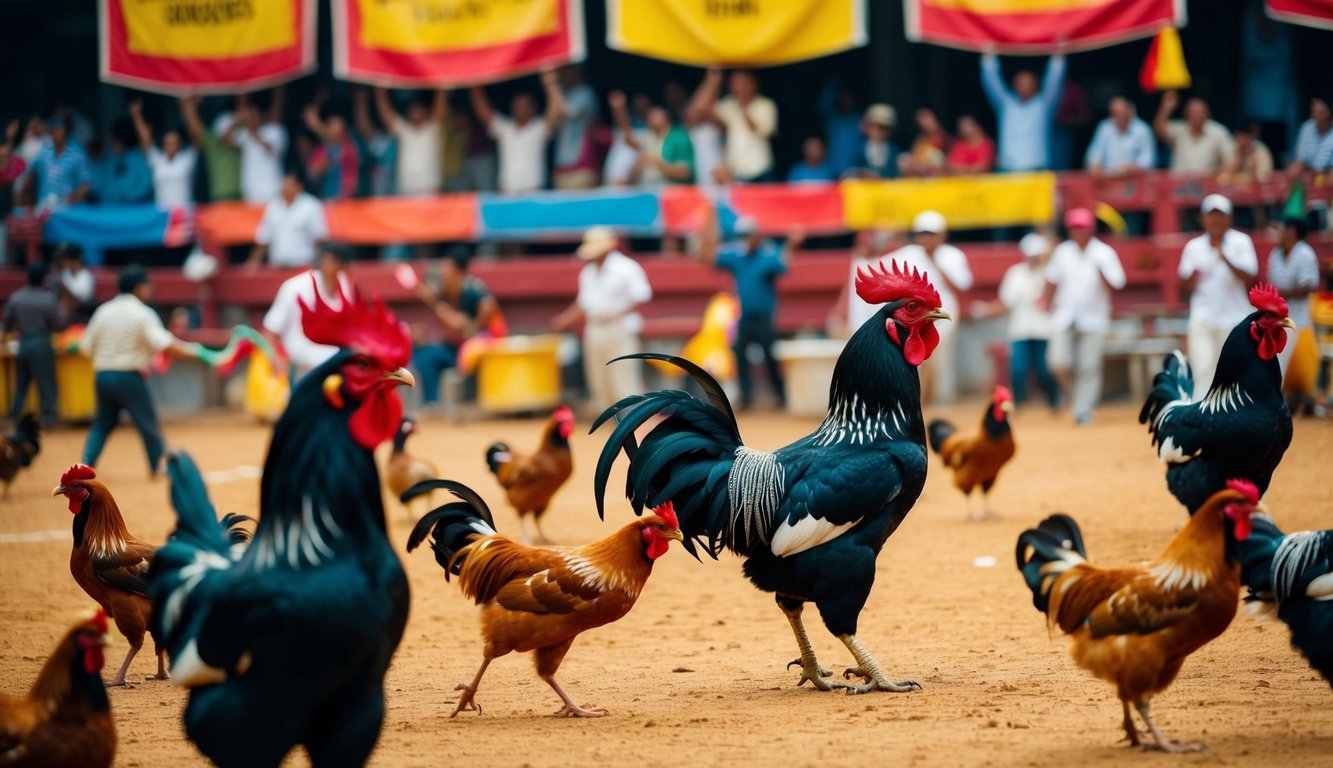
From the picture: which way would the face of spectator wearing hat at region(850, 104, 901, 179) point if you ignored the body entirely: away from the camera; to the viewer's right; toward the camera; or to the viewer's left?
toward the camera

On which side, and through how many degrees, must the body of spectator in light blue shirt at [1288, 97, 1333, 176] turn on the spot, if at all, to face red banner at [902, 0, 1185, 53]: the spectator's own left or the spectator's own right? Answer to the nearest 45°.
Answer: approximately 90° to the spectator's own right

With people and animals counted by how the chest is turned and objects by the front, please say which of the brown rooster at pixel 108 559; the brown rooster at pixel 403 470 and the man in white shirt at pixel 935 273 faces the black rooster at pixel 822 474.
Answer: the man in white shirt

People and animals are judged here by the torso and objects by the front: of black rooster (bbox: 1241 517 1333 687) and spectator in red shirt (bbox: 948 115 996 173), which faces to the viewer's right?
the black rooster

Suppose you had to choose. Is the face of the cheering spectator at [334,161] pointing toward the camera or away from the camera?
toward the camera

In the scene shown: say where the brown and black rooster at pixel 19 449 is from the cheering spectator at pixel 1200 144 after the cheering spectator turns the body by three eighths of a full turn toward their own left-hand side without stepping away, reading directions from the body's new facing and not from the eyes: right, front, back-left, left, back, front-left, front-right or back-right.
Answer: back

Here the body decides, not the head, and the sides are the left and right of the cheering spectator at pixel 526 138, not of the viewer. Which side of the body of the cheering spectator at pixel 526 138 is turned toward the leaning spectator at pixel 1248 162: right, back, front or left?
left

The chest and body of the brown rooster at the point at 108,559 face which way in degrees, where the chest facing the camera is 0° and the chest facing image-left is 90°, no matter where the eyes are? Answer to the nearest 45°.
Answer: approximately 90°

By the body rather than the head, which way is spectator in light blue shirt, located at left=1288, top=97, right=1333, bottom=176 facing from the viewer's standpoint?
toward the camera

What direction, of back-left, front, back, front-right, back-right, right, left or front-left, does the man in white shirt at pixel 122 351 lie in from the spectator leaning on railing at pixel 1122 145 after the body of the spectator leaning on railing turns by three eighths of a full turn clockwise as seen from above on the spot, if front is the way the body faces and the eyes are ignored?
left

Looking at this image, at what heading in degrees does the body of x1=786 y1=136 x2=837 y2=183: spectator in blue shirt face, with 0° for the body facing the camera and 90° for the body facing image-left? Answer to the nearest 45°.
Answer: approximately 0°

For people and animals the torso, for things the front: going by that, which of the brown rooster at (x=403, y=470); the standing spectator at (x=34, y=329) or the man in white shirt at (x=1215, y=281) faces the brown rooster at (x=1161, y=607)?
the man in white shirt

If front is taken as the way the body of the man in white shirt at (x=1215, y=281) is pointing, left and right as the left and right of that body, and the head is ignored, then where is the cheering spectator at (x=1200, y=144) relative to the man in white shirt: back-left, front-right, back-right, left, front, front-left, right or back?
back

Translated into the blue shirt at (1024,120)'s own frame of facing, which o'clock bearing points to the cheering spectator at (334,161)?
The cheering spectator is roughly at 3 o'clock from the blue shirt.

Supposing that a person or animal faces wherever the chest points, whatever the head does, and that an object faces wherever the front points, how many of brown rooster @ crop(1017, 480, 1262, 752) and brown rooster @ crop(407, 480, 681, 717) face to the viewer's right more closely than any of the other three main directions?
2

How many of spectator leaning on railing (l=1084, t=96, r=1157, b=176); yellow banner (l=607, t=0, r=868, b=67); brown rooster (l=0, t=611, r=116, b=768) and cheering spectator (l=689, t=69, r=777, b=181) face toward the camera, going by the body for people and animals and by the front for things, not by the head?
3
